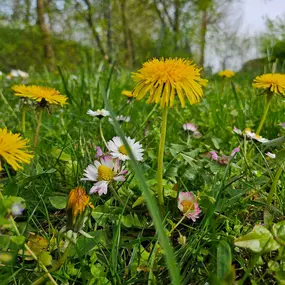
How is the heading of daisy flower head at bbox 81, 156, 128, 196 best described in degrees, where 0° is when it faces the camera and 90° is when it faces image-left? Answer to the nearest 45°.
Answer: approximately 0°

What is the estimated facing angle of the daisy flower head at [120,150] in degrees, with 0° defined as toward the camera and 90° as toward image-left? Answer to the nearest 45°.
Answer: approximately 0°

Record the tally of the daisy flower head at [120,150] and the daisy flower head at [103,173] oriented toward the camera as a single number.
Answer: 2
